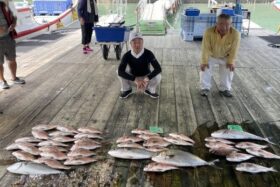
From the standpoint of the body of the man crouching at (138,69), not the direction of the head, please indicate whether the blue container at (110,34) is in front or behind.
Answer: behind

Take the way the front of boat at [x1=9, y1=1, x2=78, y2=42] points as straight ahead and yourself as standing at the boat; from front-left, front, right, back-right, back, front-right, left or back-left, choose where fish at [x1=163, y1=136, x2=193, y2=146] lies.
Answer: back-right

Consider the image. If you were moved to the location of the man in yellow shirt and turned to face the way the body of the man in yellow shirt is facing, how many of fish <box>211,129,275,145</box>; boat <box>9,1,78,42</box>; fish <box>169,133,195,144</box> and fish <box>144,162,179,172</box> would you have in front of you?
3

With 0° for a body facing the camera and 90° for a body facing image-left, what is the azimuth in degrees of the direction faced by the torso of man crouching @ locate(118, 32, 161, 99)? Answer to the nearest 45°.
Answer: approximately 0°

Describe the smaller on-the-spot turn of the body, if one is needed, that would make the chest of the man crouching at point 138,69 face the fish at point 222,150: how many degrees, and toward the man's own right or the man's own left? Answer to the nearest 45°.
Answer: approximately 45° to the man's own left

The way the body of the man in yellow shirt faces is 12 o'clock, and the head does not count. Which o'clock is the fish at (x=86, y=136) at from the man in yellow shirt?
The fish is roughly at 1 o'clock from the man in yellow shirt.

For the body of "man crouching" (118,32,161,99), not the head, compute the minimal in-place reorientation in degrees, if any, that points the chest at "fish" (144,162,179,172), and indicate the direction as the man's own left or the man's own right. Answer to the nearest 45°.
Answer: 0° — they already face it

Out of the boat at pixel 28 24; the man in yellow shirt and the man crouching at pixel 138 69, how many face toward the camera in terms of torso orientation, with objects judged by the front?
2
